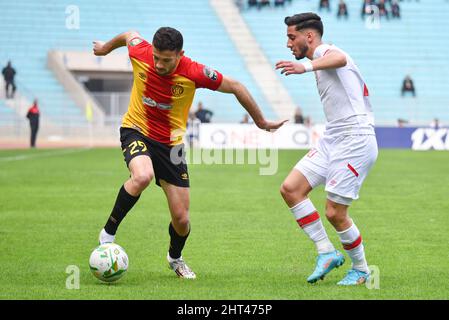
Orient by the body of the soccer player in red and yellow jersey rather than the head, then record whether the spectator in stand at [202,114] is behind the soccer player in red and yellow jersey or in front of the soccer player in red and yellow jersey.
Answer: behind

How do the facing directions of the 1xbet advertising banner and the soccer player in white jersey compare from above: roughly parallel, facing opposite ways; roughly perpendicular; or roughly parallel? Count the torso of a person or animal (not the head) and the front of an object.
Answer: roughly perpendicular

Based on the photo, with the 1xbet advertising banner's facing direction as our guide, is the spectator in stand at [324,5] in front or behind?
behind

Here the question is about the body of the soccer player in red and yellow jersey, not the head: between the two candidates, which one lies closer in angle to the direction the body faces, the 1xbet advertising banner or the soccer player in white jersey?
the soccer player in white jersey

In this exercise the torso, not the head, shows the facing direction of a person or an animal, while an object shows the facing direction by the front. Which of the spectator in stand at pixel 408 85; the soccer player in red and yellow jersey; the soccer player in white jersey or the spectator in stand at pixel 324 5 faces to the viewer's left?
the soccer player in white jersey

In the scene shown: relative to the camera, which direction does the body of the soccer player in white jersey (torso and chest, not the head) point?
to the viewer's left

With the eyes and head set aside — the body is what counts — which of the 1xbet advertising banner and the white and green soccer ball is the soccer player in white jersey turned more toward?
the white and green soccer ball

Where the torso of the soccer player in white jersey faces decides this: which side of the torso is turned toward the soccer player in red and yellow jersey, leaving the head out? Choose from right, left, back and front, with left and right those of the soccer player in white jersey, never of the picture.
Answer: front

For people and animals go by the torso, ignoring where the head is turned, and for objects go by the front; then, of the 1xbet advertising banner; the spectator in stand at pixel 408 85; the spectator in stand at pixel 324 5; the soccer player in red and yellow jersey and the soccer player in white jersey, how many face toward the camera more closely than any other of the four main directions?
4

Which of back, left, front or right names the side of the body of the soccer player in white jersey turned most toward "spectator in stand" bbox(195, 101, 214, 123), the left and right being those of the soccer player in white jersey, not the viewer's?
right

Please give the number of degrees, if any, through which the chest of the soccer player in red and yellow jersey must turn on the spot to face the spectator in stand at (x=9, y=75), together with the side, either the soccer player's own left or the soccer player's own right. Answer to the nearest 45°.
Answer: approximately 180°
